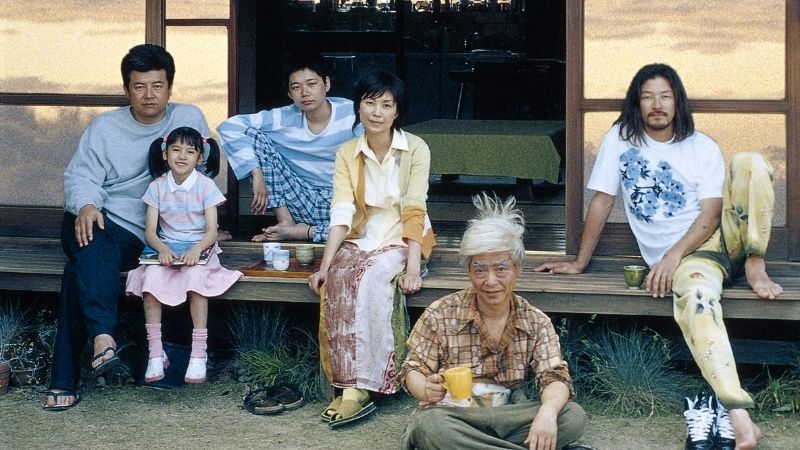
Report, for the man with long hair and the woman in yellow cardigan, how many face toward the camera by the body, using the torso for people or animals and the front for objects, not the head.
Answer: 2

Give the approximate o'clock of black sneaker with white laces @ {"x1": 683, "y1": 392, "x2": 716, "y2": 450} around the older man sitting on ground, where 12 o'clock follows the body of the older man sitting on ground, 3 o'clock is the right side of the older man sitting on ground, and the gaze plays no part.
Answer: The black sneaker with white laces is roughly at 8 o'clock from the older man sitting on ground.

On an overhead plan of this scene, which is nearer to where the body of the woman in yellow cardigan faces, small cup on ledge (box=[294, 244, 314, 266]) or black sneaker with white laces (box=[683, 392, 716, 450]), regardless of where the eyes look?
the black sneaker with white laces

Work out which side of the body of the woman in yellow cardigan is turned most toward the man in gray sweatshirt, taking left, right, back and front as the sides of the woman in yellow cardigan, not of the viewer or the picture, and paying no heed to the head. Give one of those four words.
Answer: right

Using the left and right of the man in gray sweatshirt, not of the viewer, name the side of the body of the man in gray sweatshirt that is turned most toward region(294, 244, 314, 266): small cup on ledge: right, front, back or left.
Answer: left

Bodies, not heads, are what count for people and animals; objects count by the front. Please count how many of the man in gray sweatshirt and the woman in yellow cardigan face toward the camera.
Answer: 2

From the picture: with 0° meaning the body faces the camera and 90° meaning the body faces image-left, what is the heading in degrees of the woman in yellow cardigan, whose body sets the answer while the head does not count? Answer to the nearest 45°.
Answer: approximately 0°

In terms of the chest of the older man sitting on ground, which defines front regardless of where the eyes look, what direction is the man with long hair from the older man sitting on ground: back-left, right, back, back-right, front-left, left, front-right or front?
back-left

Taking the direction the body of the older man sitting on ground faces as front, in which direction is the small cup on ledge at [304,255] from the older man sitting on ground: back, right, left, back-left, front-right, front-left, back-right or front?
back-right
